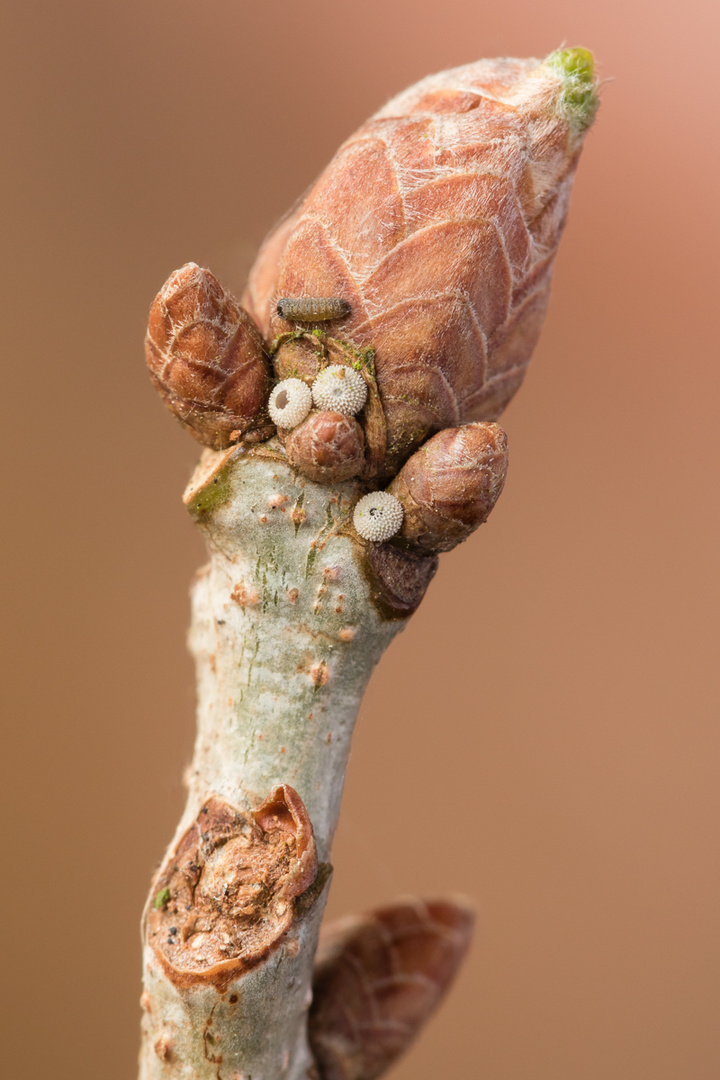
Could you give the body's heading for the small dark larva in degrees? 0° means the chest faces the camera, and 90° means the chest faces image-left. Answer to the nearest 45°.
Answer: approximately 90°
